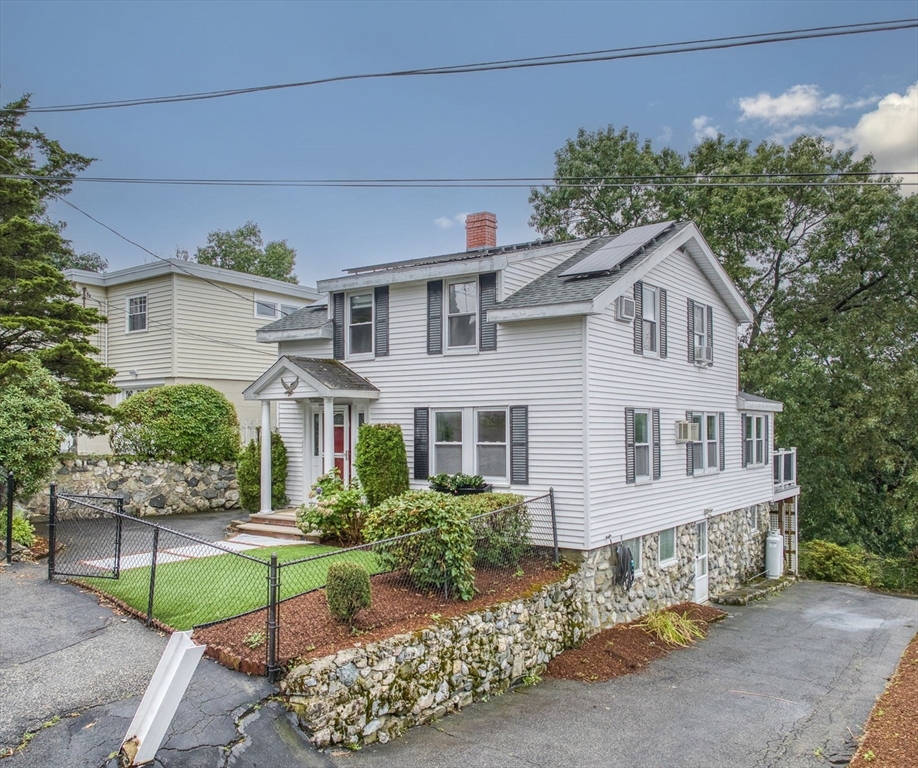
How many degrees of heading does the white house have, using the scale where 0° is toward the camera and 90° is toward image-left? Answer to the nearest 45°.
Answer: approximately 45°

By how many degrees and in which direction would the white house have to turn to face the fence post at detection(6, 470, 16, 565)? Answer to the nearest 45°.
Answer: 0° — it already faces it

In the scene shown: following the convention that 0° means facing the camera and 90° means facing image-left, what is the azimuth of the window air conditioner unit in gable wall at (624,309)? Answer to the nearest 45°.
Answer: approximately 315°

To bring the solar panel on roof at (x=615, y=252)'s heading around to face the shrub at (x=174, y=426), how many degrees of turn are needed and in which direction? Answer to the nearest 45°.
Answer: approximately 45° to its right

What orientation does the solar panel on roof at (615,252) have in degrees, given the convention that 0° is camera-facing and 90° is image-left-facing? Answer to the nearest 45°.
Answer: approximately 45°

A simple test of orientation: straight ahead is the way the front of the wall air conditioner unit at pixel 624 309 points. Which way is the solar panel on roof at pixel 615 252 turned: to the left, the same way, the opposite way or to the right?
to the right

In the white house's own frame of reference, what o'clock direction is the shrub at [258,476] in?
The shrub is roughly at 2 o'clock from the white house.

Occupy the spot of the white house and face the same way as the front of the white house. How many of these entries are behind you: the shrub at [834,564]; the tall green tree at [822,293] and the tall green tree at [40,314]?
2

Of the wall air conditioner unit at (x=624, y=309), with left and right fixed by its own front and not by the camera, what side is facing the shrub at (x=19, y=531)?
right
